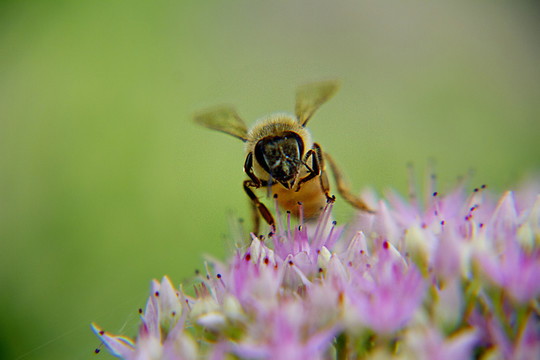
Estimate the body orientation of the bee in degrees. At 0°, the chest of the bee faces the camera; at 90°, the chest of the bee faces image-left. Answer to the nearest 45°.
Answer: approximately 0°
